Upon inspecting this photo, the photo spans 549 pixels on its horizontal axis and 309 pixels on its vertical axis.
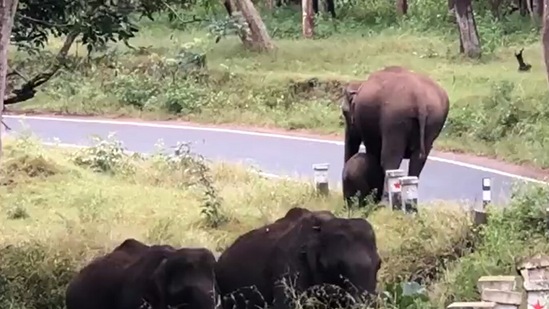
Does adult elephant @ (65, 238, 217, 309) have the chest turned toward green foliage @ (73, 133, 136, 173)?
no

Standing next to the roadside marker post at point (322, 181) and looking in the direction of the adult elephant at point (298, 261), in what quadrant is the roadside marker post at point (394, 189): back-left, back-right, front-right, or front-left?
front-left

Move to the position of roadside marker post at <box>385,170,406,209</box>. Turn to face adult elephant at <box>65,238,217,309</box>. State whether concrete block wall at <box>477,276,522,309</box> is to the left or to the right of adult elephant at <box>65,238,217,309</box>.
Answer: left

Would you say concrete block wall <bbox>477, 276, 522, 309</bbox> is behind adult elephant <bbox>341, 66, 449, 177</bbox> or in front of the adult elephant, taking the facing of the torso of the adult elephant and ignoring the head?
behind

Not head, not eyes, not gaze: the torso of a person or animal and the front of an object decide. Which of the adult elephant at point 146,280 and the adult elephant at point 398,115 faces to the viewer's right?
the adult elephant at point 146,280

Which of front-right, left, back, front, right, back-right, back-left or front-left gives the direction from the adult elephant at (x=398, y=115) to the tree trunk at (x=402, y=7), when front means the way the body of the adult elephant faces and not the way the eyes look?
front-right

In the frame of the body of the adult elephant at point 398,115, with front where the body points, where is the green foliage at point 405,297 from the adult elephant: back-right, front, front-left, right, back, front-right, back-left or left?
back-left

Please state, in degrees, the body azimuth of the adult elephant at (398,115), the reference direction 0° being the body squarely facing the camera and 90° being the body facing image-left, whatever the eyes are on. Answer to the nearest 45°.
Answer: approximately 135°

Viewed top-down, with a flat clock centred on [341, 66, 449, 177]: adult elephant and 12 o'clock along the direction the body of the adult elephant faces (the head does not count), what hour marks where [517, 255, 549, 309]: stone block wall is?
The stone block wall is roughly at 7 o'clock from the adult elephant.
